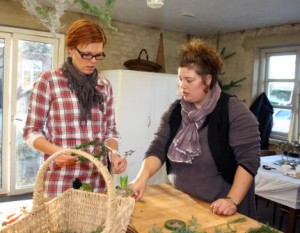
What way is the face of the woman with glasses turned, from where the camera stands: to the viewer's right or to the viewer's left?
to the viewer's right

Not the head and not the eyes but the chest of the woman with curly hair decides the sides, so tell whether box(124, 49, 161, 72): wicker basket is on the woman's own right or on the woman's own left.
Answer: on the woman's own right

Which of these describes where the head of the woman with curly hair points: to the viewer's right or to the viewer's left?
to the viewer's left

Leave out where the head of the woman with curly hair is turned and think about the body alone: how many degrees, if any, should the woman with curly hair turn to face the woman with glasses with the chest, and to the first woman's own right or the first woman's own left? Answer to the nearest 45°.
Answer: approximately 45° to the first woman's own right

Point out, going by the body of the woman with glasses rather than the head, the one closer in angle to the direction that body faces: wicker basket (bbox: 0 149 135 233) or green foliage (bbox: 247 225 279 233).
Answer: the green foliage

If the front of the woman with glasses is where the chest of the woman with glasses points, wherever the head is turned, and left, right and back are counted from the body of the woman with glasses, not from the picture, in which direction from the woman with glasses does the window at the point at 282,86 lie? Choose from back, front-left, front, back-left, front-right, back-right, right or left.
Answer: left

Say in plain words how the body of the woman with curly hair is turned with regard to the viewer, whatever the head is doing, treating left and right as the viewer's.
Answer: facing the viewer and to the left of the viewer

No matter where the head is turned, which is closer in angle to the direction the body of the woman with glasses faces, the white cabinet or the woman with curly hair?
the woman with curly hair

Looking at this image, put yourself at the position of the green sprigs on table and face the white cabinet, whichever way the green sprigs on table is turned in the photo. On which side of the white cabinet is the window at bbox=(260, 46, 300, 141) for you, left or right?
right

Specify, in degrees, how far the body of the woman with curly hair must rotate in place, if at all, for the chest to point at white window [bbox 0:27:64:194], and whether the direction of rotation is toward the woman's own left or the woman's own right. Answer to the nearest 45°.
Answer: approximately 90° to the woman's own right

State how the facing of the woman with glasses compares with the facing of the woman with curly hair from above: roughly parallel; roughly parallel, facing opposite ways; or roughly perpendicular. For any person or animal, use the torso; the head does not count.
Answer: roughly perpendicular

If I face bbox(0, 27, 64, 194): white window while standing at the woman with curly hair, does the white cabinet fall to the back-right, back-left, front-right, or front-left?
front-right

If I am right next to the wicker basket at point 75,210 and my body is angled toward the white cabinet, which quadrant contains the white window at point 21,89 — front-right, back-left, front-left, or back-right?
front-left

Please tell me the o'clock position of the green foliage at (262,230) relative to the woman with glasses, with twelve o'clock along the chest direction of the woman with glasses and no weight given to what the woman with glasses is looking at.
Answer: The green foliage is roughly at 12 o'clock from the woman with glasses.

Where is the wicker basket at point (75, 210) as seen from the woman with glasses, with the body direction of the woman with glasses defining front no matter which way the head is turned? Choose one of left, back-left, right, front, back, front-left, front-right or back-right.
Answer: front-right

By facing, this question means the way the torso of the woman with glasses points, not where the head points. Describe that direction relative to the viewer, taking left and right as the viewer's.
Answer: facing the viewer and to the right of the viewer
